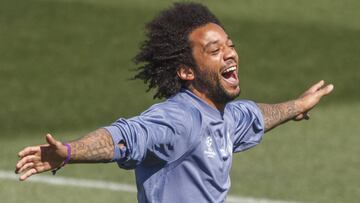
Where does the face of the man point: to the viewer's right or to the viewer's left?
to the viewer's right

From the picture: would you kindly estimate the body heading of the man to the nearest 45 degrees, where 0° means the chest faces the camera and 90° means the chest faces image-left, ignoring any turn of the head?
approximately 315°
